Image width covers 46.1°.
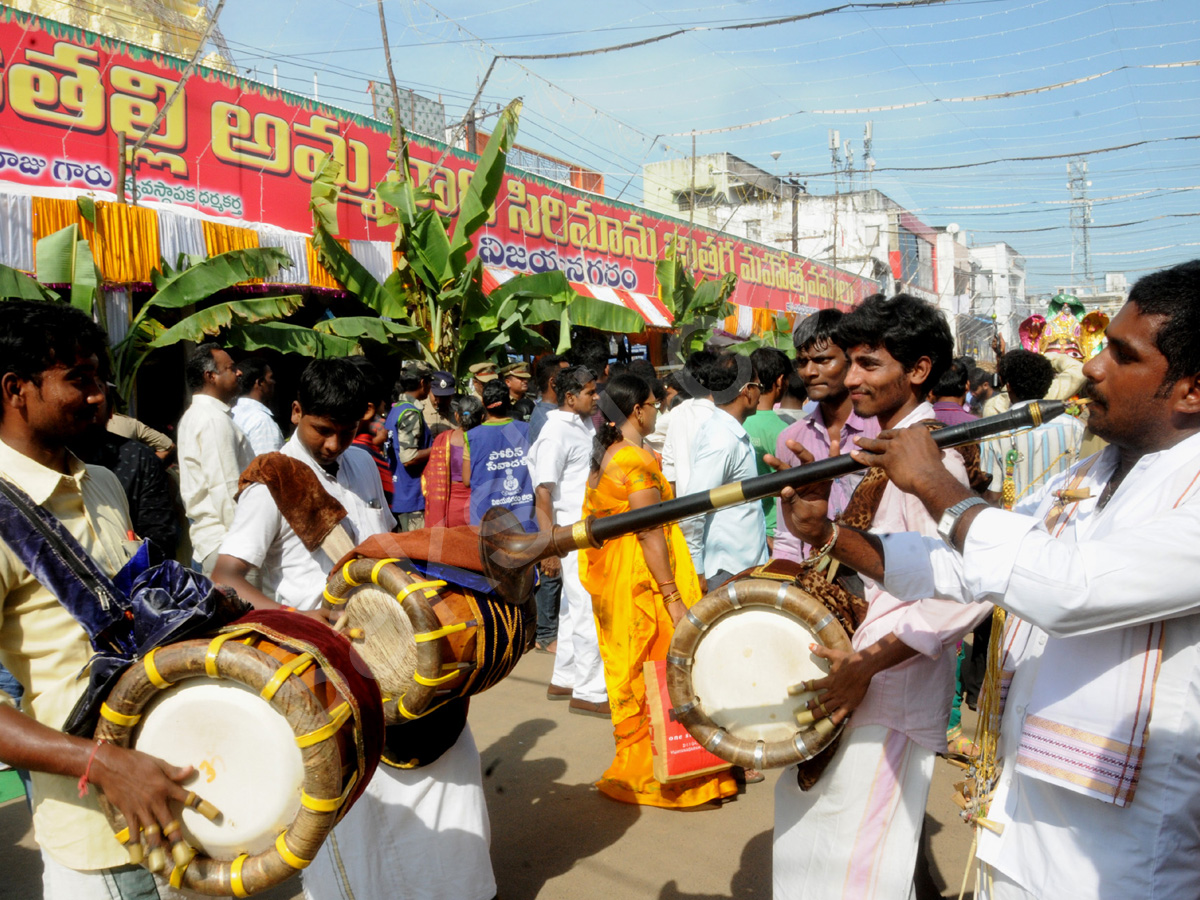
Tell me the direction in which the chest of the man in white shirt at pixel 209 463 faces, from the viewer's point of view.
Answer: to the viewer's right

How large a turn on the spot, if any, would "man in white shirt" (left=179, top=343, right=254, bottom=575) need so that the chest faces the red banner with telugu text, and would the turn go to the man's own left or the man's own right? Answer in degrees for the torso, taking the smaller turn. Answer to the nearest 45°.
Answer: approximately 90° to the man's own left

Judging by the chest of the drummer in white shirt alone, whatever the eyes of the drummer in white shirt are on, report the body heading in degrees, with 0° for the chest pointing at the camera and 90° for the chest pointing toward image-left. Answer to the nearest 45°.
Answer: approximately 315°

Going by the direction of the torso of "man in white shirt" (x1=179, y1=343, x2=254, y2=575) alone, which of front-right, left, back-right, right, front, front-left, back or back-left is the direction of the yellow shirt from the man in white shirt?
right

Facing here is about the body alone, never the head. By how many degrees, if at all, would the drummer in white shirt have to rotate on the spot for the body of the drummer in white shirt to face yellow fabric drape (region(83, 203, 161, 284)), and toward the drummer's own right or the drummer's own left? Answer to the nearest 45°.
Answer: approximately 135° to the drummer's own left

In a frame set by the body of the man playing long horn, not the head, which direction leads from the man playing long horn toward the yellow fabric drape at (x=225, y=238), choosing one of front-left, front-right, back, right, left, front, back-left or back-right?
front-right

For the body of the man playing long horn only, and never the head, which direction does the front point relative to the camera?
to the viewer's left

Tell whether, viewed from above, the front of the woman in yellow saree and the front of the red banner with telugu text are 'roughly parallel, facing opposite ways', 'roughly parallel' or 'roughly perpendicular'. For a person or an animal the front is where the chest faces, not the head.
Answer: roughly perpendicular

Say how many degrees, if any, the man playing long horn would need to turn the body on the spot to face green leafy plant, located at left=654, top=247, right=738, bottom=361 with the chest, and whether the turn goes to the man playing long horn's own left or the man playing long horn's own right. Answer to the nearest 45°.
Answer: approximately 90° to the man playing long horn's own right

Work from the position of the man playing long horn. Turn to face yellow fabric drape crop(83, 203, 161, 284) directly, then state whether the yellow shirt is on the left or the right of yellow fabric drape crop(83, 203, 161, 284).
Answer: left

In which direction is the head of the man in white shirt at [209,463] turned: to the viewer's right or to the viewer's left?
to the viewer's right
